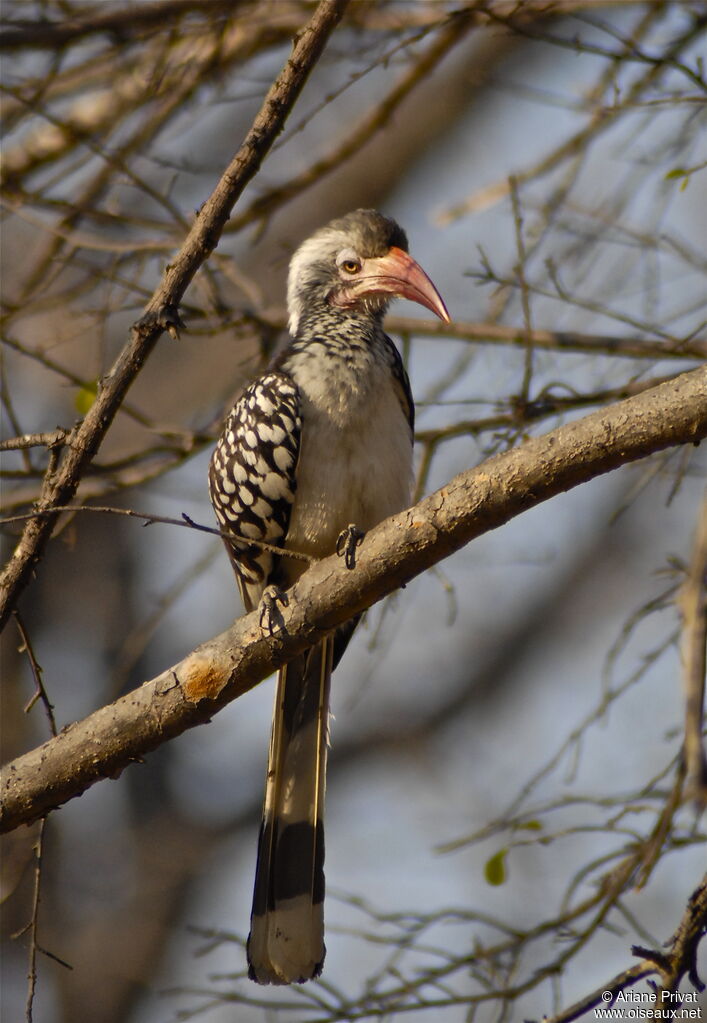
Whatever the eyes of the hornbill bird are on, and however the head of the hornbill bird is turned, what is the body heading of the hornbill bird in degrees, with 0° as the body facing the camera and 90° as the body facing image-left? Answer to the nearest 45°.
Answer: approximately 315°
